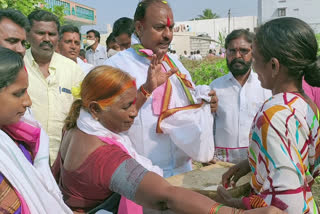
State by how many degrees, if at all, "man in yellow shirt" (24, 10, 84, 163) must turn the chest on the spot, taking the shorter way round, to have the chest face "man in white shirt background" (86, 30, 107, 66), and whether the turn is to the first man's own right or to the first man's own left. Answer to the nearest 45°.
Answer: approximately 180°

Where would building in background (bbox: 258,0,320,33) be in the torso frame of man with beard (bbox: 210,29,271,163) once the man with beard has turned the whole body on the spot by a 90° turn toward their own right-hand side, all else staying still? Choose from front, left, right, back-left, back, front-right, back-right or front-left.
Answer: right

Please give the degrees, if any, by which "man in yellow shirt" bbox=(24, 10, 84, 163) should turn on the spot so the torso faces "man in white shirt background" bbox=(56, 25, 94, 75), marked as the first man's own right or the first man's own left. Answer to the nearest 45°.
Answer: approximately 180°

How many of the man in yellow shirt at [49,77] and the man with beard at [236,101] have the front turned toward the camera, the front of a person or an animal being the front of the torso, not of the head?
2

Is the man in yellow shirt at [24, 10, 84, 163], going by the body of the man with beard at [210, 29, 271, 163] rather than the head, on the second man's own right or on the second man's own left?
on the second man's own right

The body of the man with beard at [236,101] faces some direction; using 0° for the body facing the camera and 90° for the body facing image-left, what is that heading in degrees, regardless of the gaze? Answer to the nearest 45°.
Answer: approximately 0°

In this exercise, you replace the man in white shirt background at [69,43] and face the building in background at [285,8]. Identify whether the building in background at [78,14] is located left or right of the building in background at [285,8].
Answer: left

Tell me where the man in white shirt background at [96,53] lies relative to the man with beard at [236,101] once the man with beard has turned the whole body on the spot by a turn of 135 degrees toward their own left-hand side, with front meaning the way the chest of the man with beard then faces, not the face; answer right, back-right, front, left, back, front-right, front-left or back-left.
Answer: left

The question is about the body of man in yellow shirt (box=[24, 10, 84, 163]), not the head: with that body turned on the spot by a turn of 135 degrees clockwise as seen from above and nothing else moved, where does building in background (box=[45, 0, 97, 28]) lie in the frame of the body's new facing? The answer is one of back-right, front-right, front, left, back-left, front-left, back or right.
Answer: front-right

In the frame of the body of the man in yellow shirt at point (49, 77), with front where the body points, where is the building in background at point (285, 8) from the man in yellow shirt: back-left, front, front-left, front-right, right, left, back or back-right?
back-left

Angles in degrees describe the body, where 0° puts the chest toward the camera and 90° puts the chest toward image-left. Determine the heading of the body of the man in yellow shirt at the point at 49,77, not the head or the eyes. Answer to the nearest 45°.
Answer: approximately 0°

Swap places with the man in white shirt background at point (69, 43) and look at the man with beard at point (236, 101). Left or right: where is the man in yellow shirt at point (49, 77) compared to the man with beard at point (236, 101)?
right

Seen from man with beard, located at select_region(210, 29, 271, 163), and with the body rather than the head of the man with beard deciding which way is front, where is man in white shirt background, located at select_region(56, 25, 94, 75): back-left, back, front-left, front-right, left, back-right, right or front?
back-right
